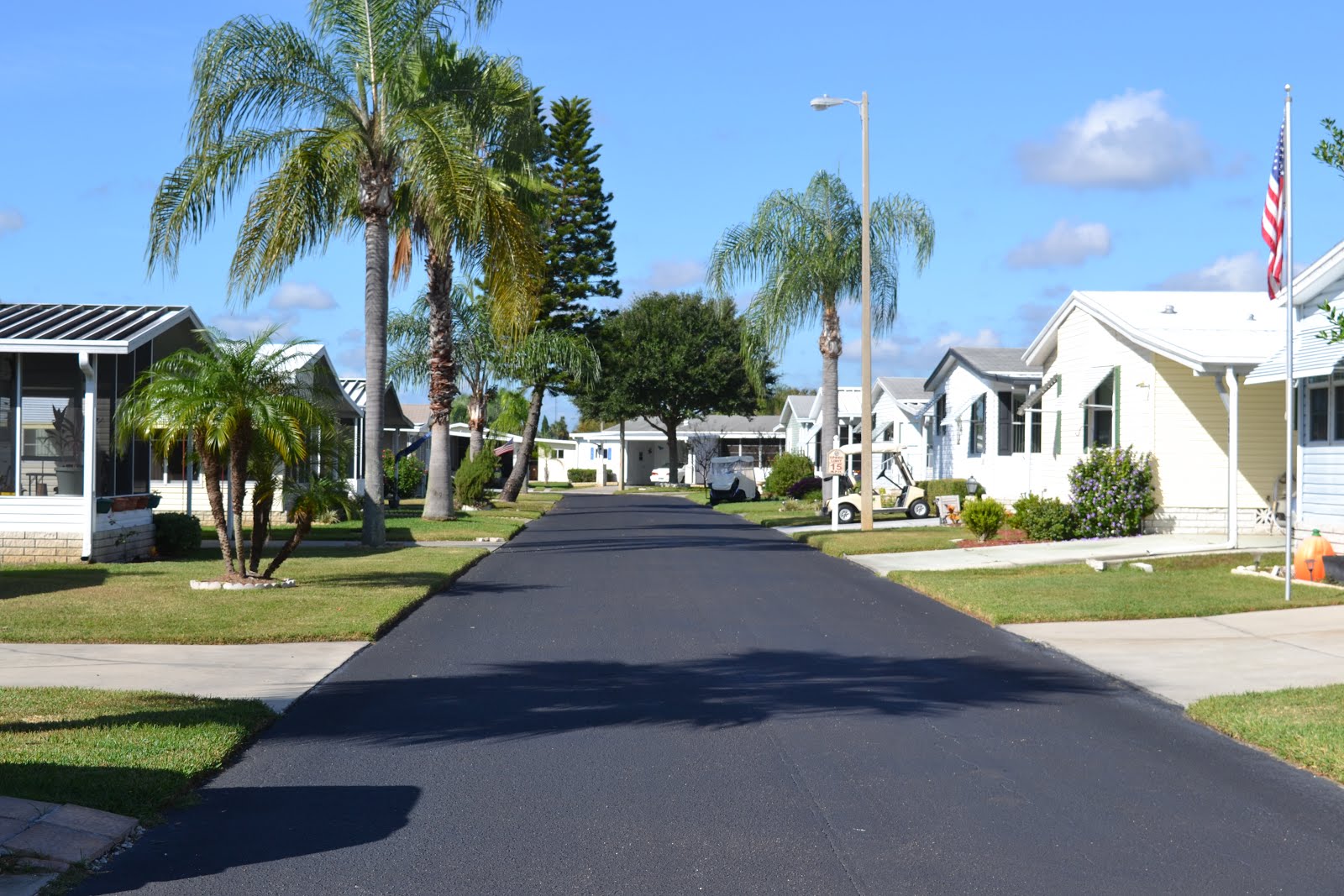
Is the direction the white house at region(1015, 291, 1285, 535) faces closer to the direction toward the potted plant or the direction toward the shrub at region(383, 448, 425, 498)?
the potted plant

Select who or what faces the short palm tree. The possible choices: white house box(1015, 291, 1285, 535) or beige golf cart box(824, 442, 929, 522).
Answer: the white house

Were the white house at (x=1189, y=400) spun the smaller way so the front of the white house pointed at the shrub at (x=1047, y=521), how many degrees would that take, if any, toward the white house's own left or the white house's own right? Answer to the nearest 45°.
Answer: approximately 45° to the white house's own right

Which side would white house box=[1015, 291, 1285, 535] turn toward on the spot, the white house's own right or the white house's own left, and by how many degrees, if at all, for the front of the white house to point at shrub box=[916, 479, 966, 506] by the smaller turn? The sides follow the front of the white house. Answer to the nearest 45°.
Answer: approximately 90° to the white house's own right
